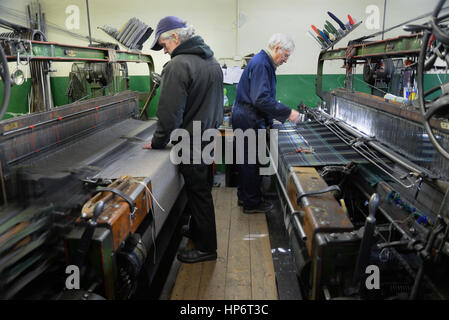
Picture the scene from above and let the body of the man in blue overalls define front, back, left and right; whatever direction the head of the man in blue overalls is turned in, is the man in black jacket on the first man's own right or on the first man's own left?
on the first man's own right

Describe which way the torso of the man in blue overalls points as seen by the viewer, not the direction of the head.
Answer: to the viewer's right

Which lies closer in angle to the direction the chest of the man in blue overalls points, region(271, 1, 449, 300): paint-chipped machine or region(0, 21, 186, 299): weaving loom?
the paint-chipped machine

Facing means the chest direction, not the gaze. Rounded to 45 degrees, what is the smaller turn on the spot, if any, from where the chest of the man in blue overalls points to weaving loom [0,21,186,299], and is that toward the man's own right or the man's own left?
approximately 135° to the man's own right

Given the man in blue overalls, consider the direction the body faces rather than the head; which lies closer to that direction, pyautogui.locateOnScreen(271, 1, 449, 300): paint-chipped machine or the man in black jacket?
the paint-chipped machine
